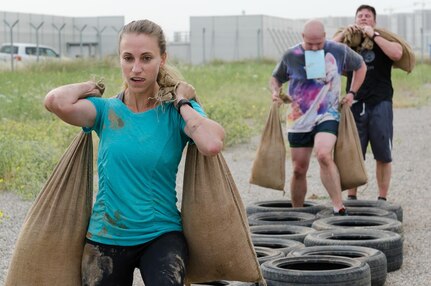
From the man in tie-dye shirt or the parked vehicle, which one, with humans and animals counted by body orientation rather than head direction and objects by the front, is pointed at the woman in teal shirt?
the man in tie-dye shirt

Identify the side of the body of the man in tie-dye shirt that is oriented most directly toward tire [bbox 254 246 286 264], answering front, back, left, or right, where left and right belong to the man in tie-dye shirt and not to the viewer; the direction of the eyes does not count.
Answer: front

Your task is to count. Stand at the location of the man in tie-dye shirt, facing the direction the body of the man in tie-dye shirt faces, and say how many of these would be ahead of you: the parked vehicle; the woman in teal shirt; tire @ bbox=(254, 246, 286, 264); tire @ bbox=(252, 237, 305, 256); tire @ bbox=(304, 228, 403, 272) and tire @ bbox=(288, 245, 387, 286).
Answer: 5

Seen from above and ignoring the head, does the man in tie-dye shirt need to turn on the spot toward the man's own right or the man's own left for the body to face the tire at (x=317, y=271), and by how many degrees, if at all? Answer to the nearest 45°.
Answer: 0° — they already face it

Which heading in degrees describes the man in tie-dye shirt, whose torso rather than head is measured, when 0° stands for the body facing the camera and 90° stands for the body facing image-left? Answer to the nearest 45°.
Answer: approximately 0°
